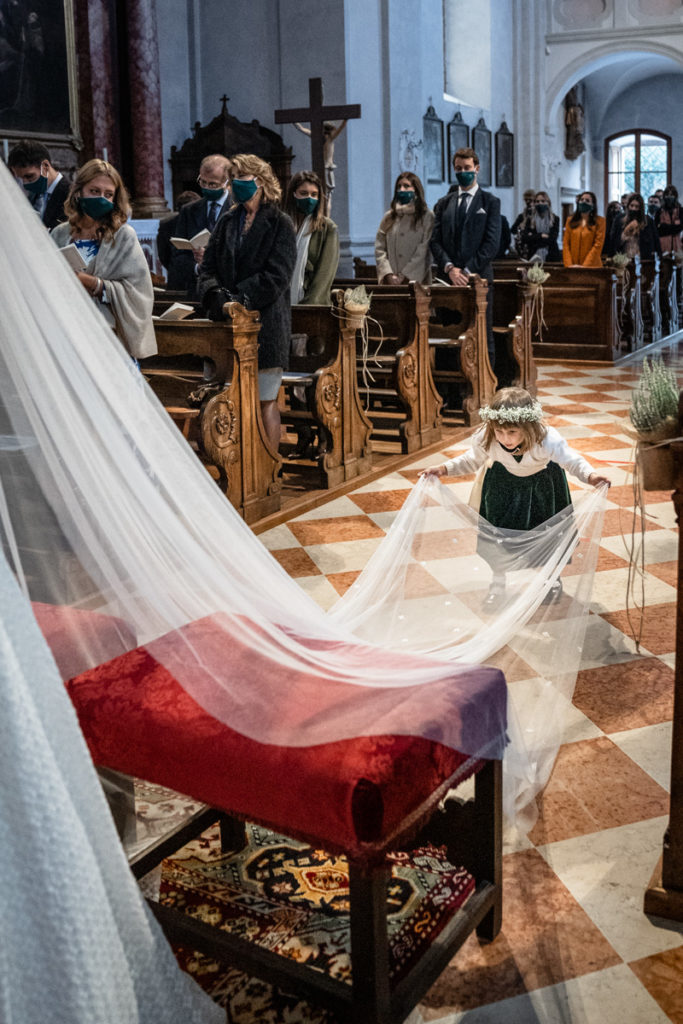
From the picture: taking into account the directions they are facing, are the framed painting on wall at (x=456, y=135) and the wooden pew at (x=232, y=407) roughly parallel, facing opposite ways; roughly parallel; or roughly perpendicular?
roughly perpendicular

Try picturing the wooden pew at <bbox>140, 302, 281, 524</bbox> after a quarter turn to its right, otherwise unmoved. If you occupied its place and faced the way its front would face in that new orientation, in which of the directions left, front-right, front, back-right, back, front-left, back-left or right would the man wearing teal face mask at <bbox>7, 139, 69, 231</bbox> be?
front

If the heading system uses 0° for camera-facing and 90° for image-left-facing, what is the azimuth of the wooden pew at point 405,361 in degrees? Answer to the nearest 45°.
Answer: approximately 45°

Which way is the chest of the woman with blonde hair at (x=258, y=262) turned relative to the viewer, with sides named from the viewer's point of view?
facing the viewer and to the left of the viewer

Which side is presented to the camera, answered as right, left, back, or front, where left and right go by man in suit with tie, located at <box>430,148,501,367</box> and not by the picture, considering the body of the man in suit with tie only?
front

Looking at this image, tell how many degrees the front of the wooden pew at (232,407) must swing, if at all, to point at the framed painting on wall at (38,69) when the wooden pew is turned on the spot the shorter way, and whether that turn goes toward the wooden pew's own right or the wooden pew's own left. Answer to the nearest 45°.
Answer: approximately 135° to the wooden pew's own right

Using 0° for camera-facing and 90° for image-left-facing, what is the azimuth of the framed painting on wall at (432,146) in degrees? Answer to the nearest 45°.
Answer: approximately 315°
